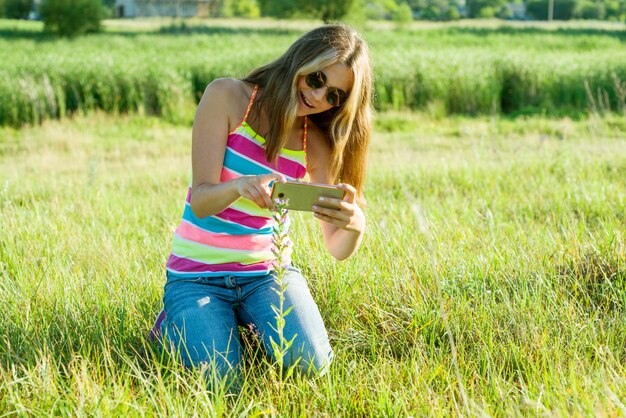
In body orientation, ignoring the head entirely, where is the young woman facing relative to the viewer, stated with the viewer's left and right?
facing the viewer and to the right of the viewer

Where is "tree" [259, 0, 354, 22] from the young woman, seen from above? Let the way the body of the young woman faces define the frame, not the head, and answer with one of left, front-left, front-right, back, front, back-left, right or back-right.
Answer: back-left
